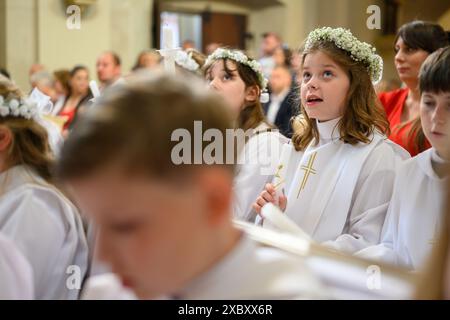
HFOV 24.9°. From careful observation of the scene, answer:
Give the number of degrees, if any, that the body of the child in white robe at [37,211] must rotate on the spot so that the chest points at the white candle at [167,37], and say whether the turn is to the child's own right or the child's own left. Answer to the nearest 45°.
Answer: approximately 135° to the child's own right

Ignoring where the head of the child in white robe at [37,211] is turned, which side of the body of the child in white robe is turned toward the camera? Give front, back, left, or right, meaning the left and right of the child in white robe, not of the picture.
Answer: left

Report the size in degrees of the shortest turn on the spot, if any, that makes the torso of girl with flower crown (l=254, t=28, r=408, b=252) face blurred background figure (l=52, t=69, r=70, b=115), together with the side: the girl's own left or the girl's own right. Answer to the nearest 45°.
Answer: approximately 90° to the girl's own right

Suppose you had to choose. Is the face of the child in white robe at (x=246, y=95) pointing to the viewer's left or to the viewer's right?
to the viewer's left

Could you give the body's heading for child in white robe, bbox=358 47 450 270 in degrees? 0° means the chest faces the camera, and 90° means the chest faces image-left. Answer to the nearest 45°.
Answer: approximately 45°

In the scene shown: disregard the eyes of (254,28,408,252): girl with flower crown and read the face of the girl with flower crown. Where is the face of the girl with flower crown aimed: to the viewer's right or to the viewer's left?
to the viewer's left

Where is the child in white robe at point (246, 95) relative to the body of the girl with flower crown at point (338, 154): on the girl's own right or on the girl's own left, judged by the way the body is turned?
on the girl's own right

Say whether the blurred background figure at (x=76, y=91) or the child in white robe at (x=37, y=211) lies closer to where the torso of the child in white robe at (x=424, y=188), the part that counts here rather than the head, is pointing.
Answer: the child in white robe
